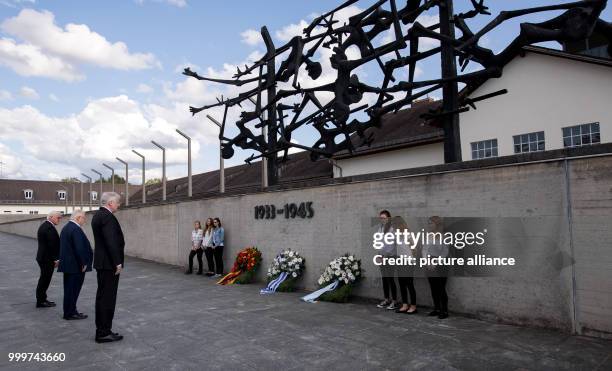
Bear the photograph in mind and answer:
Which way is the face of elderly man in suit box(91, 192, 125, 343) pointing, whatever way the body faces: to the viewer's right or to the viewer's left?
to the viewer's right

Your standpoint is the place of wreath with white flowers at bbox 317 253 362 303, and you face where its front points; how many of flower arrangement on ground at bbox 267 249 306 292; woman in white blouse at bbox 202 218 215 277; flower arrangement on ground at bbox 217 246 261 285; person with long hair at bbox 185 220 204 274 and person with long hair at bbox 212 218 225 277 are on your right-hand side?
5

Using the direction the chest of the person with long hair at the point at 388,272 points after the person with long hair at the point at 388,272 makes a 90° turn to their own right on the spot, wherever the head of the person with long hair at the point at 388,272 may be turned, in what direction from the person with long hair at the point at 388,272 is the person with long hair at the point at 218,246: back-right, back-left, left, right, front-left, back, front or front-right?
front

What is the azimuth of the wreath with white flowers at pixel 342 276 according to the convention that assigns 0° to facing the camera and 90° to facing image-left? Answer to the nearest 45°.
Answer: approximately 45°

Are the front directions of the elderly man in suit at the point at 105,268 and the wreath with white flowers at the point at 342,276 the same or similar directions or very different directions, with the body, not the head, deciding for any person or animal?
very different directions

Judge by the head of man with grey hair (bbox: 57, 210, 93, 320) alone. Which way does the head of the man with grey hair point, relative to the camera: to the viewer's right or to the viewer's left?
to the viewer's right

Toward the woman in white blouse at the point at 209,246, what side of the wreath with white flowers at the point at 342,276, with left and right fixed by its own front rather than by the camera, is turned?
right

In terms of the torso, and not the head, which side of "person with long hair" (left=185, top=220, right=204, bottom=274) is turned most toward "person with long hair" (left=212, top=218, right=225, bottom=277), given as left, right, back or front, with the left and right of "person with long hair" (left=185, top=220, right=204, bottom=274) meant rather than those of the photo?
left

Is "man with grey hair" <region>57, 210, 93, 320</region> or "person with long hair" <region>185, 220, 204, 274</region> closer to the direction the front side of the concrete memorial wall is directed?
the man with grey hair

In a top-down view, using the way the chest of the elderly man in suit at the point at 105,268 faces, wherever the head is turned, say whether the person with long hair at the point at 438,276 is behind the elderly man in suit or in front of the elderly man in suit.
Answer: in front

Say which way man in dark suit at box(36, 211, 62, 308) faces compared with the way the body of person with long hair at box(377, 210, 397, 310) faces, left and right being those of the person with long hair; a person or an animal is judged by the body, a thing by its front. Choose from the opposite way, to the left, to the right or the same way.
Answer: the opposite way

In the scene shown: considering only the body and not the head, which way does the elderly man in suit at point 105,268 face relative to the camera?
to the viewer's right

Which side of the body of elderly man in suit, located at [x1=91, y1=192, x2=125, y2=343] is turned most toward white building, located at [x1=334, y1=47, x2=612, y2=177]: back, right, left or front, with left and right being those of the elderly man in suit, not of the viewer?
front

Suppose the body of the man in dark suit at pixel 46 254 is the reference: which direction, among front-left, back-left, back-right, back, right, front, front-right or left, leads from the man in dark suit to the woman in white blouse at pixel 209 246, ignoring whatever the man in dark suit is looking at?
front-left
